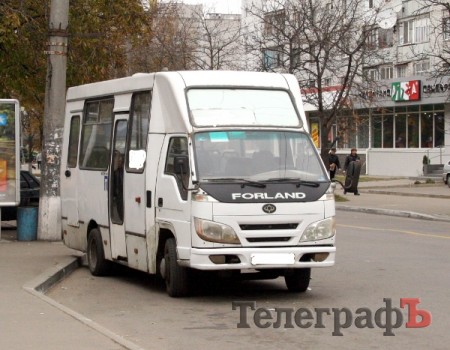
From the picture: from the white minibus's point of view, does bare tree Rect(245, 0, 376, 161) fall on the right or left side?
on its left

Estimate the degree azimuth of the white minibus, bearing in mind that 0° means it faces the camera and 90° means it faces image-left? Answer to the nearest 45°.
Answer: approximately 315°

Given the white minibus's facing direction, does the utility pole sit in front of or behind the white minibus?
behind

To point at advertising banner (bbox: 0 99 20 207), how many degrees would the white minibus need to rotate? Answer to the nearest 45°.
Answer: approximately 180°

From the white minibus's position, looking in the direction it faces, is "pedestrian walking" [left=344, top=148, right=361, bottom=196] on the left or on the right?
on its left
